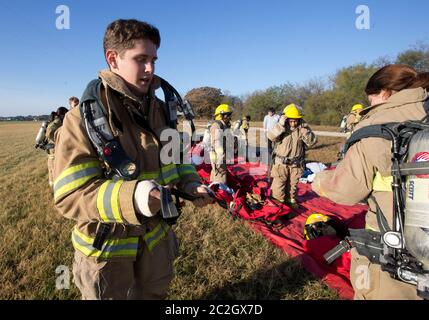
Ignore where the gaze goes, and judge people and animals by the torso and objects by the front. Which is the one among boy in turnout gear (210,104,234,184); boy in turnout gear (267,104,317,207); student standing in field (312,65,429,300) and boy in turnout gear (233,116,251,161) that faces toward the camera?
boy in turnout gear (267,104,317,207)

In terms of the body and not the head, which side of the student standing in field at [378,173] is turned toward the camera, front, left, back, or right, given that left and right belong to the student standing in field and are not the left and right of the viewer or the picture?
left

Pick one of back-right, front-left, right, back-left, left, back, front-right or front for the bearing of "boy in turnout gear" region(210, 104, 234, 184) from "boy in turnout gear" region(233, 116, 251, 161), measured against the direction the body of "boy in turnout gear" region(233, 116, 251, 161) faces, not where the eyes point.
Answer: right

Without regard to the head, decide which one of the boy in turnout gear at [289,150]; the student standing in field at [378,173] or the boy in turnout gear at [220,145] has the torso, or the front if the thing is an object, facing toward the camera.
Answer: the boy in turnout gear at [289,150]

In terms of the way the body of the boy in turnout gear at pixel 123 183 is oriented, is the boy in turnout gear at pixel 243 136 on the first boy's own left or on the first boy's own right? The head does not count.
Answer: on the first boy's own left

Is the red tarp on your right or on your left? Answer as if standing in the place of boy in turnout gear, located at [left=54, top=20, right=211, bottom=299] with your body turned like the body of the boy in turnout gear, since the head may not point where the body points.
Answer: on your left

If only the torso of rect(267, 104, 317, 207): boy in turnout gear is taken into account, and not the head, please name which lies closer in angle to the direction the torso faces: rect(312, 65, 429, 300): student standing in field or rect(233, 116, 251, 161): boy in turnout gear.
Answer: the student standing in field

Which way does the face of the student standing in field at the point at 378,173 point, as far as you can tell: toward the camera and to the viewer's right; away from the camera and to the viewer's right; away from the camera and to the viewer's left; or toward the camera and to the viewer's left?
away from the camera and to the viewer's left
